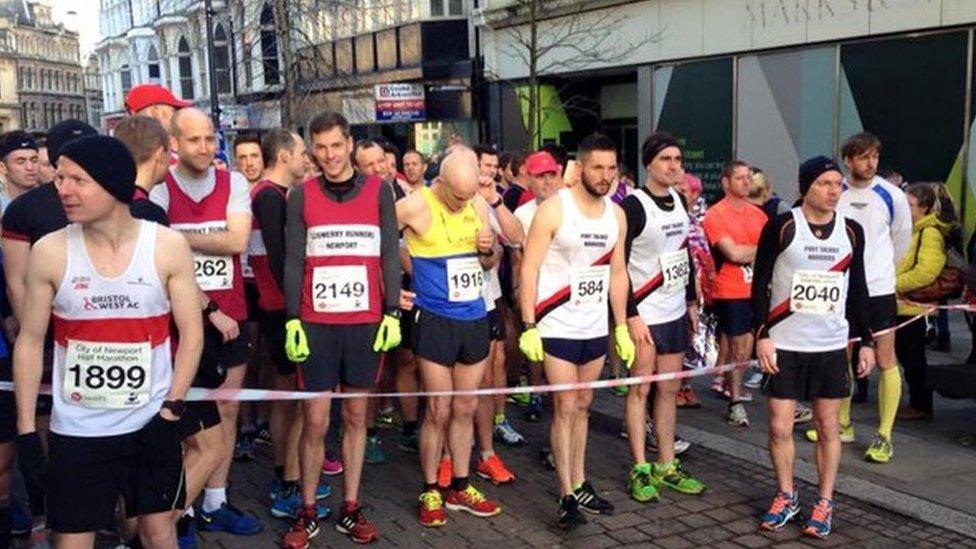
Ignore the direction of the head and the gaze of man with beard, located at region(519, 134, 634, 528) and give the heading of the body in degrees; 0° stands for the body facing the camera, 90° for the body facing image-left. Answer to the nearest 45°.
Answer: approximately 315°
